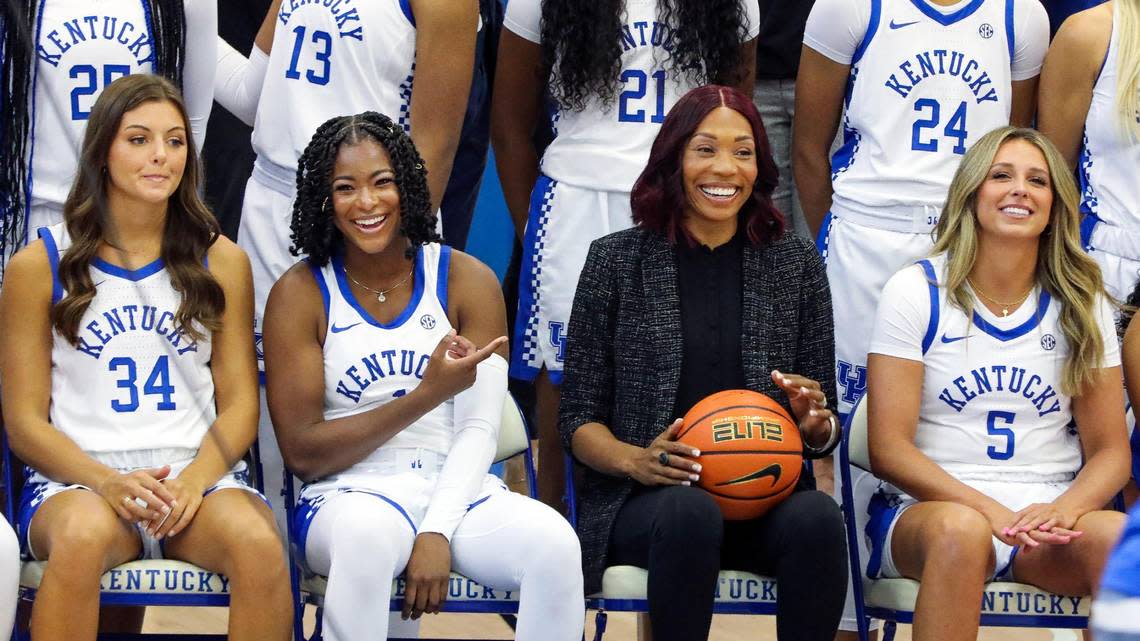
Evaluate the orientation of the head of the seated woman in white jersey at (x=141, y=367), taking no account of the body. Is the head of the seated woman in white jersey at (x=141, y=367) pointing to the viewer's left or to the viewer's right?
to the viewer's right

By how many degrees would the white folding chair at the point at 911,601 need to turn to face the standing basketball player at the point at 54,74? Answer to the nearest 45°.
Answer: approximately 90° to its right

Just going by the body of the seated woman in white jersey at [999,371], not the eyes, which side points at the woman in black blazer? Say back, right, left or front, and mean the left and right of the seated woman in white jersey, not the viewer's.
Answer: right

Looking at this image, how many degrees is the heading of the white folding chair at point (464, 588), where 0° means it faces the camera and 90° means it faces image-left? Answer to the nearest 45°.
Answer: approximately 0°

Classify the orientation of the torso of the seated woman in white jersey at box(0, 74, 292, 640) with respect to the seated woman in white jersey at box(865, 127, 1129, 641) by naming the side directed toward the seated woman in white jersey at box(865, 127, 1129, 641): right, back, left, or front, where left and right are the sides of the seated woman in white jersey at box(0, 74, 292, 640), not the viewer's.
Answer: left

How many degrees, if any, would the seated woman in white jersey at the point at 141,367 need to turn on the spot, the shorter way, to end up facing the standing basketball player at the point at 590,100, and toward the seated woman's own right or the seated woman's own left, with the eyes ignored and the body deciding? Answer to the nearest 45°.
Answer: approximately 90° to the seated woman's own left

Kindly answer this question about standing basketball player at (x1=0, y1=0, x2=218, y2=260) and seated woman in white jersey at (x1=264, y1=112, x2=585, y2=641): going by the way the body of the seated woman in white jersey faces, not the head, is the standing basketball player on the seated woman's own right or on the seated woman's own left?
on the seated woman's own right

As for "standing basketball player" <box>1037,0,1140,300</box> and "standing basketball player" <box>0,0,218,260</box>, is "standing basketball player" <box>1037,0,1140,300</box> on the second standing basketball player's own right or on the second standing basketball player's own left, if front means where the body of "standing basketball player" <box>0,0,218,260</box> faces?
on the second standing basketball player's own left
